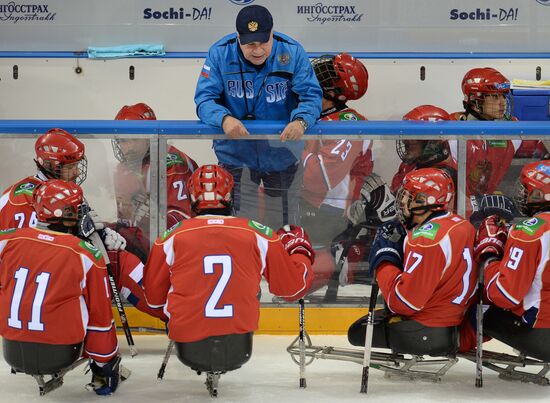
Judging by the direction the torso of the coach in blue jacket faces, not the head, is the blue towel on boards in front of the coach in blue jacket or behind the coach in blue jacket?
behind

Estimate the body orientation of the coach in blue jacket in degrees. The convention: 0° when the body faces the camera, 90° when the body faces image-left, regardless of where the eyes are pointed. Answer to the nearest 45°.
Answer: approximately 0°
